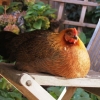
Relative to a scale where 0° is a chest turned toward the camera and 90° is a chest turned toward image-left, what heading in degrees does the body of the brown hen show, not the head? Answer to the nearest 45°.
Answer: approximately 315°
